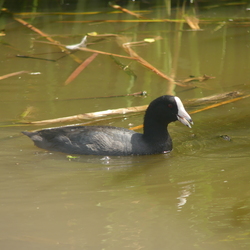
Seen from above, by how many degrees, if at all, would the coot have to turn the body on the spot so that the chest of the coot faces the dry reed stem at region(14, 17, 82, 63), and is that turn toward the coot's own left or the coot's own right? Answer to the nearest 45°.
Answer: approximately 90° to the coot's own left

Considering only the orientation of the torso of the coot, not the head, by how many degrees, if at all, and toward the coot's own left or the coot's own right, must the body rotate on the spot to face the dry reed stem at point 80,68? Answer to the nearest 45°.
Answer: approximately 90° to the coot's own left

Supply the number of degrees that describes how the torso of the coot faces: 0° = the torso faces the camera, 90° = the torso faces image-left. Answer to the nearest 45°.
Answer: approximately 270°
